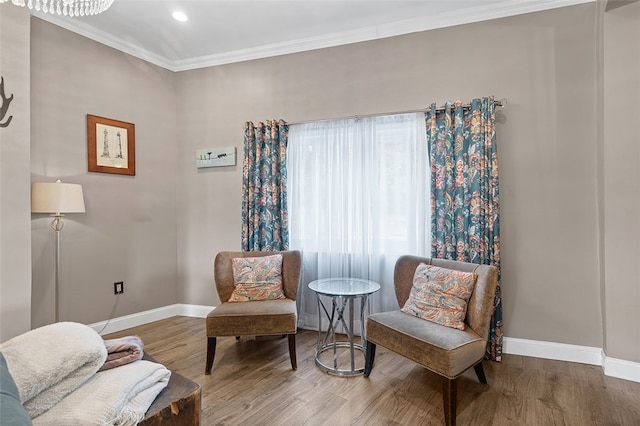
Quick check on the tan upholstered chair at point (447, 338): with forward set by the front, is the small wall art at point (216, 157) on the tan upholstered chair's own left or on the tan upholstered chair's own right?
on the tan upholstered chair's own right

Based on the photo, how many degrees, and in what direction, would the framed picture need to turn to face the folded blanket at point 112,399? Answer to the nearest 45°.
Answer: approximately 45° to its right

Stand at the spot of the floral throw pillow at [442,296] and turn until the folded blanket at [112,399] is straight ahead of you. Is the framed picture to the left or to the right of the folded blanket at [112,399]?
right

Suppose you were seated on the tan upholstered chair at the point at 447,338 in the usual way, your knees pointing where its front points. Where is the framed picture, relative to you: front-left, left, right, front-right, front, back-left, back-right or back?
front-right

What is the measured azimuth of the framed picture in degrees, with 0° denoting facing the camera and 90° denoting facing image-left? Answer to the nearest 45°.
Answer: approximately 315°

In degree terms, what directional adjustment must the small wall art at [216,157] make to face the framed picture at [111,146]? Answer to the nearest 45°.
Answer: approximately 90° to its right

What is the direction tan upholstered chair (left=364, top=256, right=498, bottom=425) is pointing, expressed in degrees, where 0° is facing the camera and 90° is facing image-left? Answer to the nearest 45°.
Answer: approximately 45°

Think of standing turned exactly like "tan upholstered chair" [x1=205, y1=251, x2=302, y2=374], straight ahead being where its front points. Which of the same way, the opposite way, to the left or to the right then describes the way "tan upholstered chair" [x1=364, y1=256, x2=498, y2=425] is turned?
to the right

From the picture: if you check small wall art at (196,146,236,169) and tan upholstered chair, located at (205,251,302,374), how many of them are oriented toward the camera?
2

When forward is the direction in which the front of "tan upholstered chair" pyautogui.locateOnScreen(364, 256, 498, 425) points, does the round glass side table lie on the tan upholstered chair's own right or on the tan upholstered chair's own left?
on the tan upholstered chair's own right

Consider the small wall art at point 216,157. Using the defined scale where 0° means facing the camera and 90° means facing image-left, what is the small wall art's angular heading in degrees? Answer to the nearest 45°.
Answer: approximately 0°

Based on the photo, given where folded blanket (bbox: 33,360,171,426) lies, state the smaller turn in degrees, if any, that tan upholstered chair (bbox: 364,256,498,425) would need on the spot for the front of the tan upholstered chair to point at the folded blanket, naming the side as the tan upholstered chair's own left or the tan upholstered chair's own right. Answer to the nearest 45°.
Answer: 0° — it already faces it

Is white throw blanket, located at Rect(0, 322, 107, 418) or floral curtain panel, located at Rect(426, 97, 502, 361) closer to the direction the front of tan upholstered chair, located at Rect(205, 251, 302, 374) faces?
the white throw blanket
